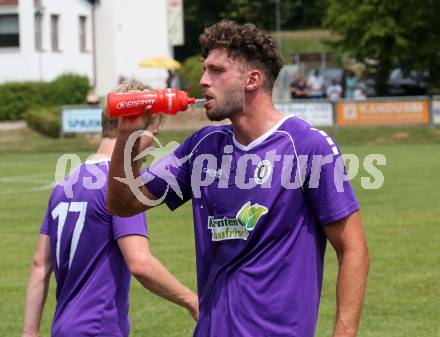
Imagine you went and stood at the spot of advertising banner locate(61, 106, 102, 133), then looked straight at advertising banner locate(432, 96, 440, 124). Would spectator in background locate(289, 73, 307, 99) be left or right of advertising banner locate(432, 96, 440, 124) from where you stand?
left

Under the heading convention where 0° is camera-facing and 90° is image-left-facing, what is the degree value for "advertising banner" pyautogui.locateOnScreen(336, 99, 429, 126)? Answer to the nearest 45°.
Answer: approximately 0°

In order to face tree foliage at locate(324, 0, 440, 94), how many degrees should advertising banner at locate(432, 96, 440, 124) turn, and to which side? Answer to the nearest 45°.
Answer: approximately 180°

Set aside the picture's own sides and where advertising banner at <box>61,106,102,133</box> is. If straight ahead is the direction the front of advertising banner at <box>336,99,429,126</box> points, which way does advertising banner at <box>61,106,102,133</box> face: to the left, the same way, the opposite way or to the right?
the same way

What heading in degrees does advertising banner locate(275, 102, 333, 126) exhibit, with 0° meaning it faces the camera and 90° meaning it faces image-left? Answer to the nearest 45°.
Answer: approximately 0°

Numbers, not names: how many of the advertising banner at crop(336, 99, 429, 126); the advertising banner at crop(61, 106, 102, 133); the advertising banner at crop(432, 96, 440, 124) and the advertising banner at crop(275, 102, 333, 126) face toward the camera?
4

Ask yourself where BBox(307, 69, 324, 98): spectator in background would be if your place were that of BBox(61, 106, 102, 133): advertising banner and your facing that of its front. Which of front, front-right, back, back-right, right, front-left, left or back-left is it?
back-left

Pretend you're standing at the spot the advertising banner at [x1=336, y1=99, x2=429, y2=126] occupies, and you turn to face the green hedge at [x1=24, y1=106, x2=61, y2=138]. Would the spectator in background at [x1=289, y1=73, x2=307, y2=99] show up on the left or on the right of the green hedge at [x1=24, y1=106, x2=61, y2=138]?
right

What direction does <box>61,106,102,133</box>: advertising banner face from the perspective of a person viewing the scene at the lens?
facing the viewer

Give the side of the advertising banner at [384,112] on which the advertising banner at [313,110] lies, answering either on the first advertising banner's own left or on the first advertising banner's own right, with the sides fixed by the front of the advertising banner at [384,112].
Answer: on the first advertising banner's own right

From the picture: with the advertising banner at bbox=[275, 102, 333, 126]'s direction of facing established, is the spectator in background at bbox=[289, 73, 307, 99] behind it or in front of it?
behind

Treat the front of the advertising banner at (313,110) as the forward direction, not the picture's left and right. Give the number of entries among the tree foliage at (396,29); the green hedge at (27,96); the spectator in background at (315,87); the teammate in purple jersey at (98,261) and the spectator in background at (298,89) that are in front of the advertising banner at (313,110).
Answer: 1

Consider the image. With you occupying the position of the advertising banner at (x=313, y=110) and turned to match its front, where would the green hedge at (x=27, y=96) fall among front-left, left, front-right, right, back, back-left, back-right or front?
back-right

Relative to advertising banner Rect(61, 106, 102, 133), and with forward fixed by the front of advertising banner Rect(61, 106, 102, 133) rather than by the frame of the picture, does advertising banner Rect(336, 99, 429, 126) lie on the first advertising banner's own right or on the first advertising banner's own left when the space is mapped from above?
on the first advertising banner's own left

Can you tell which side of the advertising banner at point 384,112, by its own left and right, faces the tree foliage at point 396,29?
back

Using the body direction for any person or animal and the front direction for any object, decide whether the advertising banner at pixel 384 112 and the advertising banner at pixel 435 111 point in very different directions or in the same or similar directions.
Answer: same or similar directions

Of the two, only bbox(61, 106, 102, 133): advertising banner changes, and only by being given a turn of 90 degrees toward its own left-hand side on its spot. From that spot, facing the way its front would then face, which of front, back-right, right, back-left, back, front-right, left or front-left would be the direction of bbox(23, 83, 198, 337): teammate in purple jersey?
right
